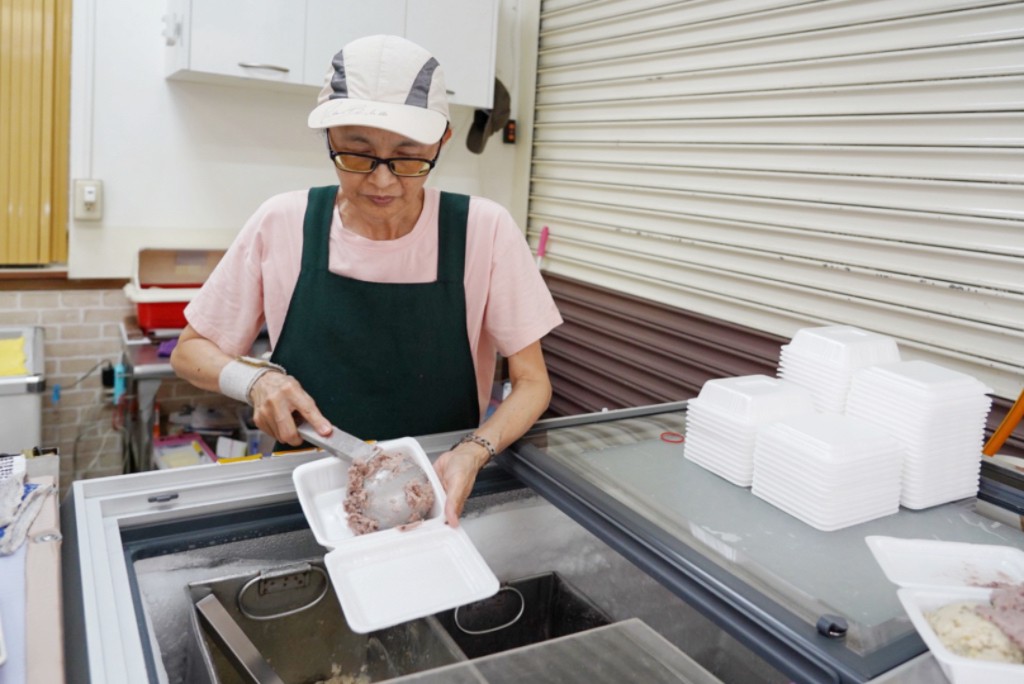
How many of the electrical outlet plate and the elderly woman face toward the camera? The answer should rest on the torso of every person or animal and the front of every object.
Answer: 2

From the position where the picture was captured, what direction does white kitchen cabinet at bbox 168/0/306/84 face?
facing the viewer

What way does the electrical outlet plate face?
toward the camera

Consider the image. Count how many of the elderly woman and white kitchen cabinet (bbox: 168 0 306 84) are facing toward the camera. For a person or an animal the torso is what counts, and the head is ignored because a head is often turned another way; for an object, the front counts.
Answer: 2

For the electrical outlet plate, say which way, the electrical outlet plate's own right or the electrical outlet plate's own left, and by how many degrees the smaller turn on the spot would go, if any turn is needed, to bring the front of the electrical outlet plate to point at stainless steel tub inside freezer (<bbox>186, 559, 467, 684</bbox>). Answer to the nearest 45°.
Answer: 0° — it already faces it

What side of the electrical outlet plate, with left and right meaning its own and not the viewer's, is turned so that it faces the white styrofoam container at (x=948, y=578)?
front

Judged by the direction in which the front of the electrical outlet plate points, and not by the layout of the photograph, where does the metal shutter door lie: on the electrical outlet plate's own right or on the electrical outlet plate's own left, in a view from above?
on the electrical outlet plate's own left

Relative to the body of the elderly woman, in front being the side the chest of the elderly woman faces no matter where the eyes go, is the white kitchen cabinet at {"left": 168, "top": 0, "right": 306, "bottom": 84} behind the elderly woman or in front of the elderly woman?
behind

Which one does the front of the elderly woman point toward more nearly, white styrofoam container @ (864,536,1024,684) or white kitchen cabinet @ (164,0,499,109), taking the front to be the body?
the white styrofoam container

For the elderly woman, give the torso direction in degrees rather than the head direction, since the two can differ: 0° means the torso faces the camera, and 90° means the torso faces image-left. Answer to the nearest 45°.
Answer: approximately 0°

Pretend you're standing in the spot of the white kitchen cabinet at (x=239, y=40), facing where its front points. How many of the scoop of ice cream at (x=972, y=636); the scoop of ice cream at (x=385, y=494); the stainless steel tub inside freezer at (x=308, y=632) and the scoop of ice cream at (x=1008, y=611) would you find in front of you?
4
